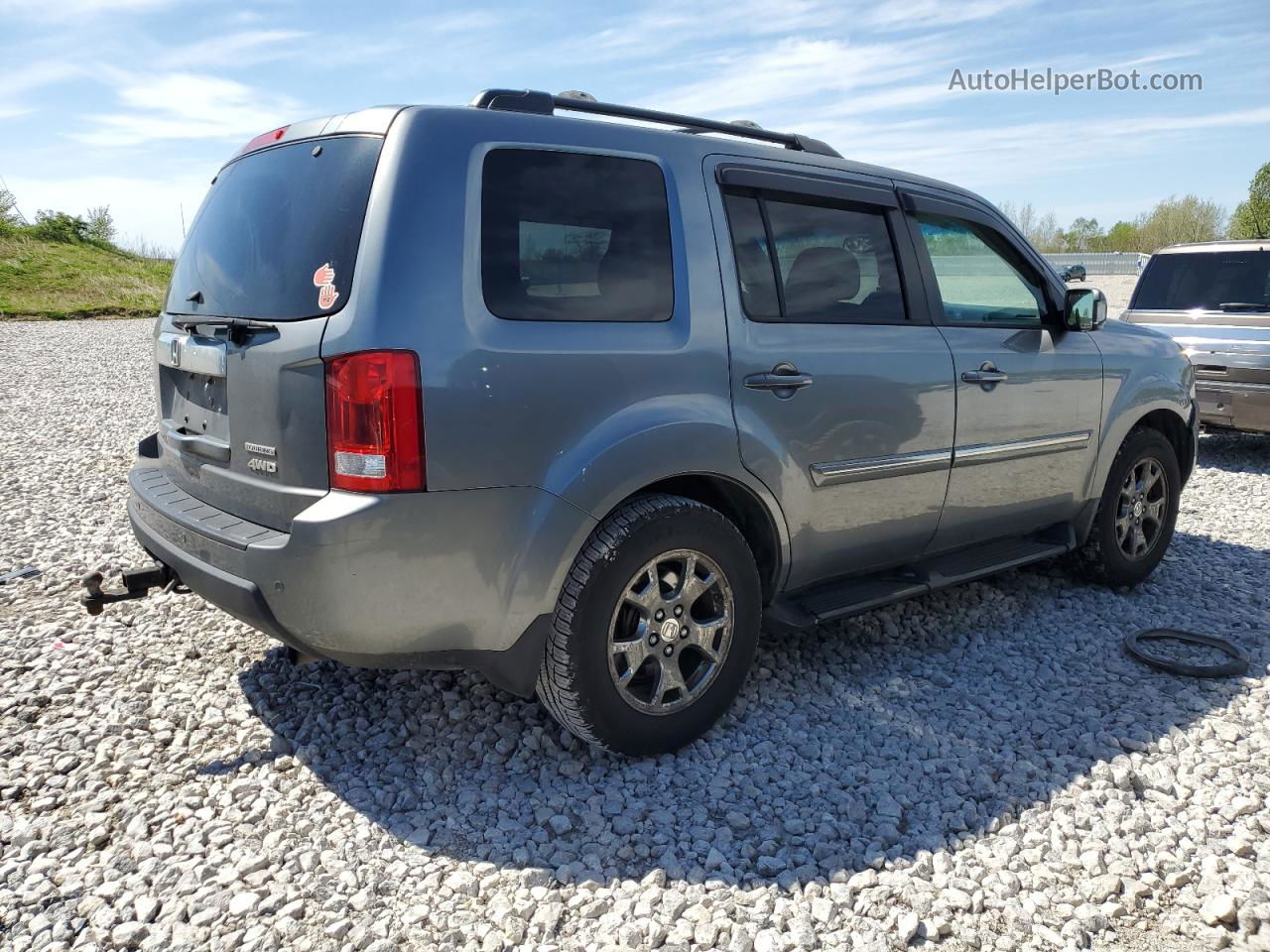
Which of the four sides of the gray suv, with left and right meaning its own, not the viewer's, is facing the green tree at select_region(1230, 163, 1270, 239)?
front

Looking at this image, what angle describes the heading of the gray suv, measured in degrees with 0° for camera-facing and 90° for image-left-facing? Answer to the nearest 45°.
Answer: approximately 225°

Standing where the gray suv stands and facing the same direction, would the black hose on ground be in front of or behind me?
in front

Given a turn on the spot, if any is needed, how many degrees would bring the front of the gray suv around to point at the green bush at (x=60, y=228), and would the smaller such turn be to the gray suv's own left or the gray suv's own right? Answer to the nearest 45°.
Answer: approximately 90° to the gray suv's own left

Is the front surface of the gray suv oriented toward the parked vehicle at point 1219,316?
yes

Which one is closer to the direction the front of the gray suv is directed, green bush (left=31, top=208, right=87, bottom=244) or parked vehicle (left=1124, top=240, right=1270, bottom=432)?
the parked vehicle

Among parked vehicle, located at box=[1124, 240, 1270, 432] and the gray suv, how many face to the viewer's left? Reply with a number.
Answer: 0
